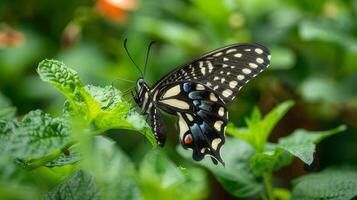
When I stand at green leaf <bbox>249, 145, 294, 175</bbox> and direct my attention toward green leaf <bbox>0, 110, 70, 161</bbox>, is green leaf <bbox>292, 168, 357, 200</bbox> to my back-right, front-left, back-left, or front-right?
back-left

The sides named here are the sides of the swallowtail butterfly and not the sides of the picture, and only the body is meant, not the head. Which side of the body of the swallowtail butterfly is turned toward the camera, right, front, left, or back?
left

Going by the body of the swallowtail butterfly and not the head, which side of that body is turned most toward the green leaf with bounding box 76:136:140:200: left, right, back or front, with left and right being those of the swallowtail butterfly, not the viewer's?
left

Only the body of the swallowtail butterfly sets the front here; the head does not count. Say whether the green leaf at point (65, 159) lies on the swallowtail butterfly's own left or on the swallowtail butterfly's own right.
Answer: on the swallowtail butterfly's own left
